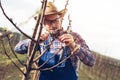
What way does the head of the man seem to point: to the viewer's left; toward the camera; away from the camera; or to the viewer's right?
toward the camera

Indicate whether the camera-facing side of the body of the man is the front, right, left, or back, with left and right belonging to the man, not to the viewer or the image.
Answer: front
